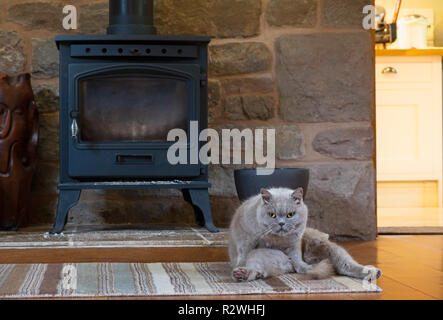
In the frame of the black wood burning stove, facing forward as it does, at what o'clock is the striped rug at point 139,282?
The striped rug is roughly at 12 o'clock from the black wood burning stove.

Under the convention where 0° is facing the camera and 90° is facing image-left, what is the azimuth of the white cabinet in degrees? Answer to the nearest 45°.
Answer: approximately 0°

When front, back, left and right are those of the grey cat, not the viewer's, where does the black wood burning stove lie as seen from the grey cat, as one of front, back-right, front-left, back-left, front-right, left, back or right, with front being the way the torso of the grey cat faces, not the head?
back-right

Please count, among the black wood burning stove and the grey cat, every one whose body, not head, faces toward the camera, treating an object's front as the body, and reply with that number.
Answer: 2

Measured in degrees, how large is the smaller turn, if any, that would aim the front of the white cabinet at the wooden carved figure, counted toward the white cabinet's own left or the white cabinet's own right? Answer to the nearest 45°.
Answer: approximately 45° to the white cabinet's own right

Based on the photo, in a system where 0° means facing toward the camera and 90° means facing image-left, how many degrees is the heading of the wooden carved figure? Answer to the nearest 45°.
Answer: approximately 0°
